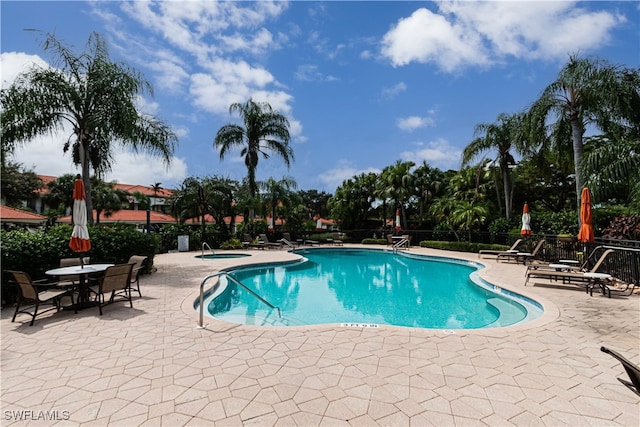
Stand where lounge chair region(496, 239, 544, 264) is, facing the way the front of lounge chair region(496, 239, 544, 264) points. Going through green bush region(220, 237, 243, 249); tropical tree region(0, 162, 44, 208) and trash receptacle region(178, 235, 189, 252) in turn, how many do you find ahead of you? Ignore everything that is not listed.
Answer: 3

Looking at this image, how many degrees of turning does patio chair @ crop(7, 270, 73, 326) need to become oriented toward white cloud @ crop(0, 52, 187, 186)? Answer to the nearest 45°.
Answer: approximately 45° to its left

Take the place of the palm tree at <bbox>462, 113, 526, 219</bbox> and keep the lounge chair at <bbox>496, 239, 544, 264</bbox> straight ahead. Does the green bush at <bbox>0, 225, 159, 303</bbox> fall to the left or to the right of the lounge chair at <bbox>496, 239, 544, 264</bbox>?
right

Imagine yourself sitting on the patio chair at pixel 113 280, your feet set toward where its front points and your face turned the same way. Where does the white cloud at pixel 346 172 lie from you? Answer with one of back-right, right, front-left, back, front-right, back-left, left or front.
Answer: right

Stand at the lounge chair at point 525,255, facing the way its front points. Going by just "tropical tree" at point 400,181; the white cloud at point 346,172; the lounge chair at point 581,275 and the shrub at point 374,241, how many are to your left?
1

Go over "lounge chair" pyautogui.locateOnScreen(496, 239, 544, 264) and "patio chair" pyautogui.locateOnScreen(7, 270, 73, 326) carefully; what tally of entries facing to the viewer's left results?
1

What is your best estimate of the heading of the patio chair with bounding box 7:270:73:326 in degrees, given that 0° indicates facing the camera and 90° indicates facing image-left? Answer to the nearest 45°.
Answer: approximately 225°

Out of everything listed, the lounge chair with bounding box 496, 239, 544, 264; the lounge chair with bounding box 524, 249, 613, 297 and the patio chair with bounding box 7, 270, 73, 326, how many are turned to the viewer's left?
2

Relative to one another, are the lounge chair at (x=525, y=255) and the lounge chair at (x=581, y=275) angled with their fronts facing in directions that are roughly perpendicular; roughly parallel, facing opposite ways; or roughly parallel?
roughly parallel

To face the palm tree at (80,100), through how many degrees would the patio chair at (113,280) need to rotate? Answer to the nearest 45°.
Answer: approximately 45° to its right

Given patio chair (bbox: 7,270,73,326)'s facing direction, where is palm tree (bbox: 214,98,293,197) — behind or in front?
in front

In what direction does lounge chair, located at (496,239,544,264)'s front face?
to the viewer's left

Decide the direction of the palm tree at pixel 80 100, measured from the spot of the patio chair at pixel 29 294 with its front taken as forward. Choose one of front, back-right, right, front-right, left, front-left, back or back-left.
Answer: front-left

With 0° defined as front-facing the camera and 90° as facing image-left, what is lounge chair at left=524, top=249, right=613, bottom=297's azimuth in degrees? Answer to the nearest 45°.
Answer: approximately 90°
